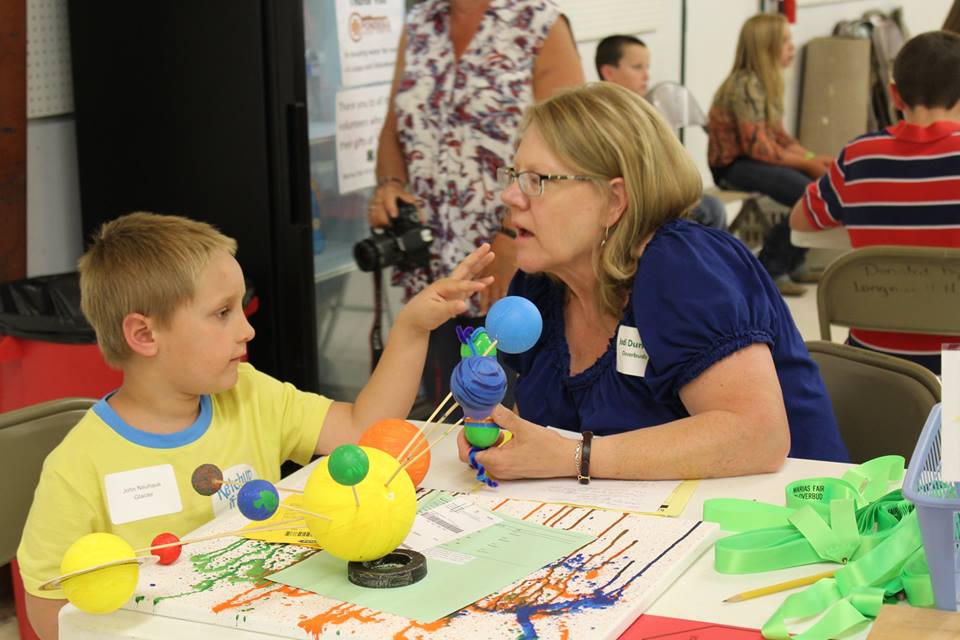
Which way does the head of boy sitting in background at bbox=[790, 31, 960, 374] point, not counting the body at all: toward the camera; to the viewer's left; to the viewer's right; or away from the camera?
away from the camera

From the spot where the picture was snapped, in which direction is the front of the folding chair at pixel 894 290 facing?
facing away from the viewer

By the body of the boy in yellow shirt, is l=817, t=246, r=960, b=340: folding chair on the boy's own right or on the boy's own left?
on the boy's own left

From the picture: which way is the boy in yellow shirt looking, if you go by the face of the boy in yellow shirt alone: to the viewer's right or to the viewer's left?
to the viewer's right

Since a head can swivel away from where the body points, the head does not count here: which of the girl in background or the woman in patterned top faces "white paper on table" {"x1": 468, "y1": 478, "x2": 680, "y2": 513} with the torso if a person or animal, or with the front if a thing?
the woman in patterned top

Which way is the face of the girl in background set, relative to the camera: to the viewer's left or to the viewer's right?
to the viewer's right

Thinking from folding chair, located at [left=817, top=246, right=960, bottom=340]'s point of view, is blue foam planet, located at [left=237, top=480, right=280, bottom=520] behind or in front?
behind

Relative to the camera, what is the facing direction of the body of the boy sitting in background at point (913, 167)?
away from the camera

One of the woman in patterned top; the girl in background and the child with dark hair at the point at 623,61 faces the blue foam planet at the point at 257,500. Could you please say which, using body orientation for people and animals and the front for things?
the woman in patterned top

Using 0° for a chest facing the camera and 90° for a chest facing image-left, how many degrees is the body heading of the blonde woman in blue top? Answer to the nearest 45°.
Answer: approximately 45°
